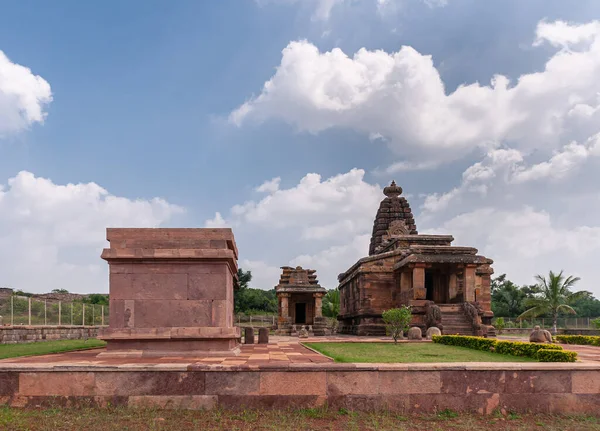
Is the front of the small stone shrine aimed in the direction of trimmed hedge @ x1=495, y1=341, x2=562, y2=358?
yes

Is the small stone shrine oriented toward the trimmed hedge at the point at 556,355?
yes

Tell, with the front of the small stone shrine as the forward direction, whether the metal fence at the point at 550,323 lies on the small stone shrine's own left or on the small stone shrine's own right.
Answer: on the small stone shrine's own left

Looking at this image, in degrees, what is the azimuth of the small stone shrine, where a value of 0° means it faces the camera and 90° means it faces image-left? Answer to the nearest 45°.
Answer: approximately 0°

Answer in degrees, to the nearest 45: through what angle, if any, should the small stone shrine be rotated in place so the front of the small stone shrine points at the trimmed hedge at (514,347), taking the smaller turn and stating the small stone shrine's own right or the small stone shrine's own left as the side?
0° — it already faces it

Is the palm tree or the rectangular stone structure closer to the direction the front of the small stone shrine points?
the rectangular stone structure

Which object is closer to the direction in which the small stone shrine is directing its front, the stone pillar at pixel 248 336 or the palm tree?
the stone pillar
